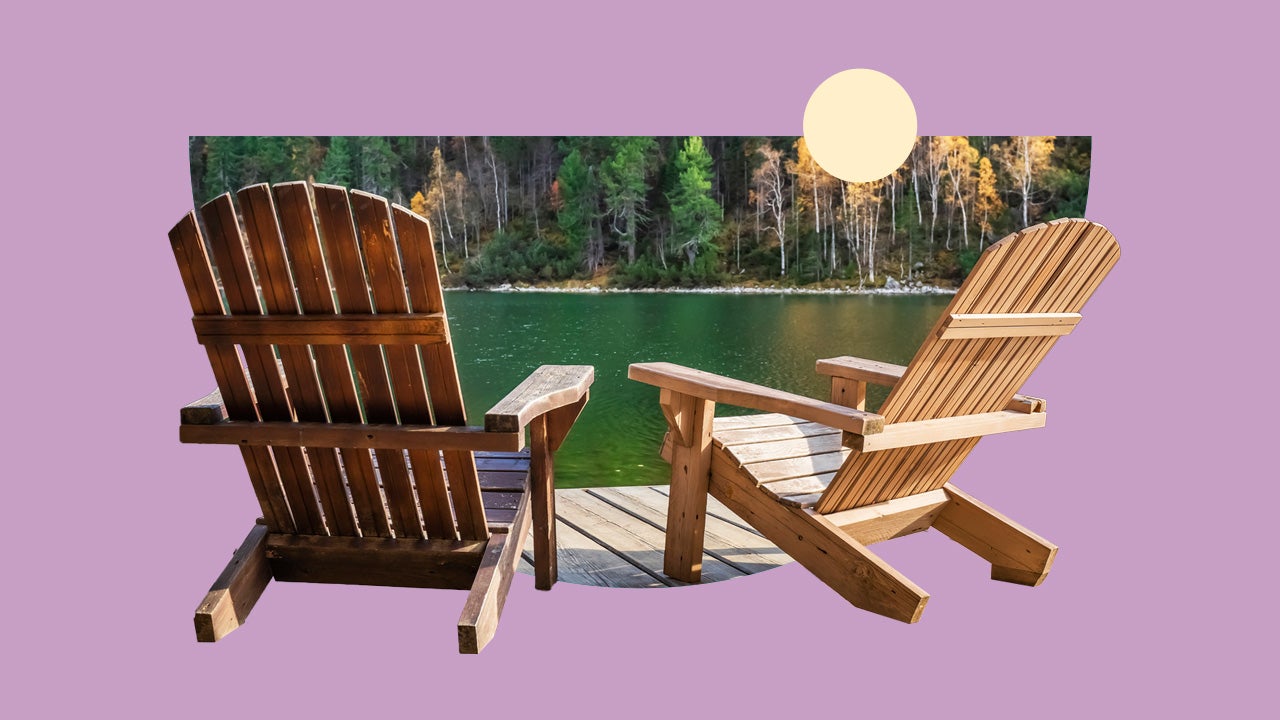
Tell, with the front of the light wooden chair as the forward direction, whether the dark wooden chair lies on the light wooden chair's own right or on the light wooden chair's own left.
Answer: on the light wooden chair's own left

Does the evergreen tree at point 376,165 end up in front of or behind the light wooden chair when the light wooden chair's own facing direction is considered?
in front

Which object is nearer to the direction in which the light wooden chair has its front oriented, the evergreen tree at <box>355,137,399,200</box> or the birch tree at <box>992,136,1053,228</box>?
the evergreen tree

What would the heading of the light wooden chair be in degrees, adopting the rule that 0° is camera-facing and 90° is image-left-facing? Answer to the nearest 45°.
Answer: approximately 135°

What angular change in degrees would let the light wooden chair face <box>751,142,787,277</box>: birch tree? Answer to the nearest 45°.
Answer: approximately 45° to its right
